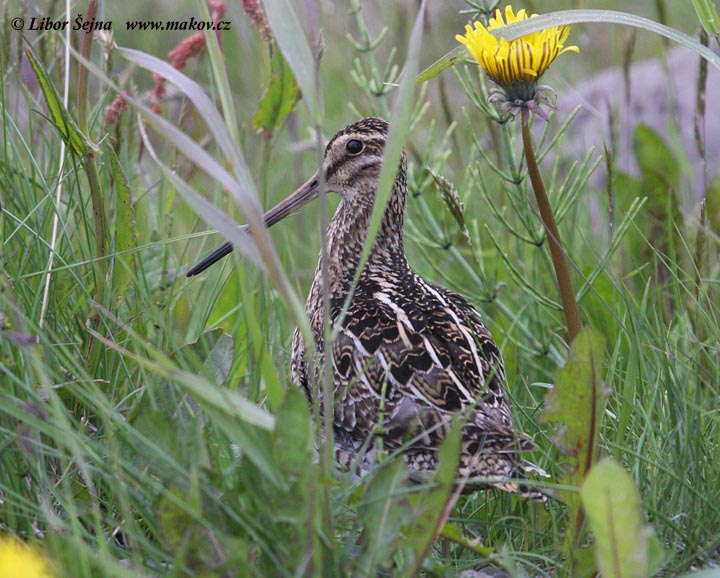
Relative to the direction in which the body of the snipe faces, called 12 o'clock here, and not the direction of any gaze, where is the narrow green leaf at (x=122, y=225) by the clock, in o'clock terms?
The narrow green leaf is roughly at 11 o'clock from the snipe.

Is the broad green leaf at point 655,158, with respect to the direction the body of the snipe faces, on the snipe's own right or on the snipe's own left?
on the snipe's own right

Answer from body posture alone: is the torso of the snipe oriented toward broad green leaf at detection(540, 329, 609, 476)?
no

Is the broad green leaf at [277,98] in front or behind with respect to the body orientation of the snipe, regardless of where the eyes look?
in front

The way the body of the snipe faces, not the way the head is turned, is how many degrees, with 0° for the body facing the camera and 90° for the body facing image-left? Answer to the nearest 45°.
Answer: approximately 135°

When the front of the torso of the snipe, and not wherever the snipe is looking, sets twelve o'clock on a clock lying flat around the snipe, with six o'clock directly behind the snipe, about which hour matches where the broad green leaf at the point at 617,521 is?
The broad green leaf is roughly at 7 o'clock from the snipe.

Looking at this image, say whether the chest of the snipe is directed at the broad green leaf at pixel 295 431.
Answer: no
